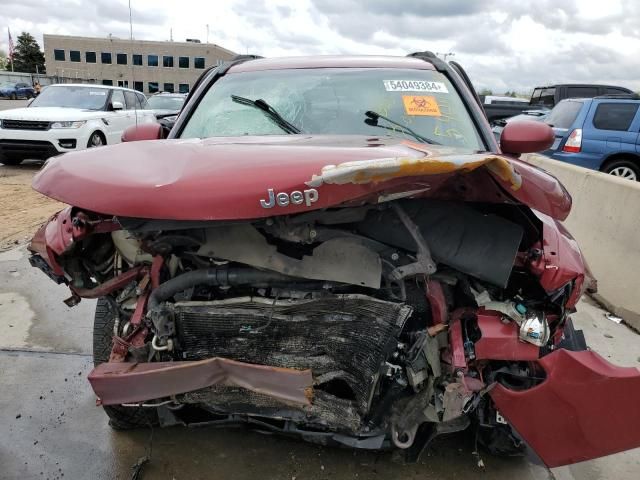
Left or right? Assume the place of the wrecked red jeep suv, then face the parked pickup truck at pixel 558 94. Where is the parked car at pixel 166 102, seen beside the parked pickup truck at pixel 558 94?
left

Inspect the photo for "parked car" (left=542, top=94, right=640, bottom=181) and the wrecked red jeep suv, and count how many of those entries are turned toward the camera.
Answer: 1

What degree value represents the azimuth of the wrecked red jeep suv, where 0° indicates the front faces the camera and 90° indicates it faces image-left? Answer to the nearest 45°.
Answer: approximately 0°

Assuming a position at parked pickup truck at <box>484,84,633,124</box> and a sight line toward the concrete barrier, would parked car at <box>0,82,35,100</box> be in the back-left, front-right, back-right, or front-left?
back-right

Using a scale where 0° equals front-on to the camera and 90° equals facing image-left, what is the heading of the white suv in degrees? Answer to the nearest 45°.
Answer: approximately 45°

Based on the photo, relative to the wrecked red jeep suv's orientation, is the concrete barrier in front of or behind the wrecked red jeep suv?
behind

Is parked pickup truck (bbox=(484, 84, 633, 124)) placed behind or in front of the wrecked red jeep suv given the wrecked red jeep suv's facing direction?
behind

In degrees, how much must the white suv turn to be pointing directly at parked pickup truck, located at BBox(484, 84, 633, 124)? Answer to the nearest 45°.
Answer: approximately 135° to its left
